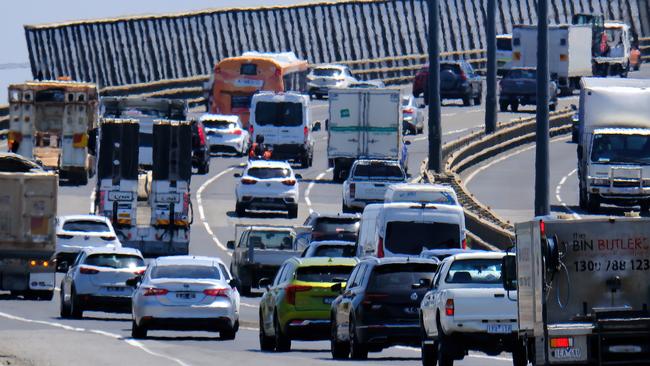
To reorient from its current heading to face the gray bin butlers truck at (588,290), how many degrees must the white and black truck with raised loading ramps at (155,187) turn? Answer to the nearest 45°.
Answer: approximately 180°

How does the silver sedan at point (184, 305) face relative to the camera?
away from the camera

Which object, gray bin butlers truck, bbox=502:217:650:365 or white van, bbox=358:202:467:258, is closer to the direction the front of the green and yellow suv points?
the white van

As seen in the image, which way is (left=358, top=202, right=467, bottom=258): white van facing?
away from the camera

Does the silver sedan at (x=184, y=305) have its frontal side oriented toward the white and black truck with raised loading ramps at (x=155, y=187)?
yes

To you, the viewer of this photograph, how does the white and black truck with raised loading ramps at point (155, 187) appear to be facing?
facing away from the viewer

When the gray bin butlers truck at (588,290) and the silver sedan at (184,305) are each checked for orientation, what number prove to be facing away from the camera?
2

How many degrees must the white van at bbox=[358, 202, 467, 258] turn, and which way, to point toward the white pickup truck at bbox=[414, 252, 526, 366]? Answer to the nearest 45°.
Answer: approximately 180°

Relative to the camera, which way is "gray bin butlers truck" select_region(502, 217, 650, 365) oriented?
away from the camera
